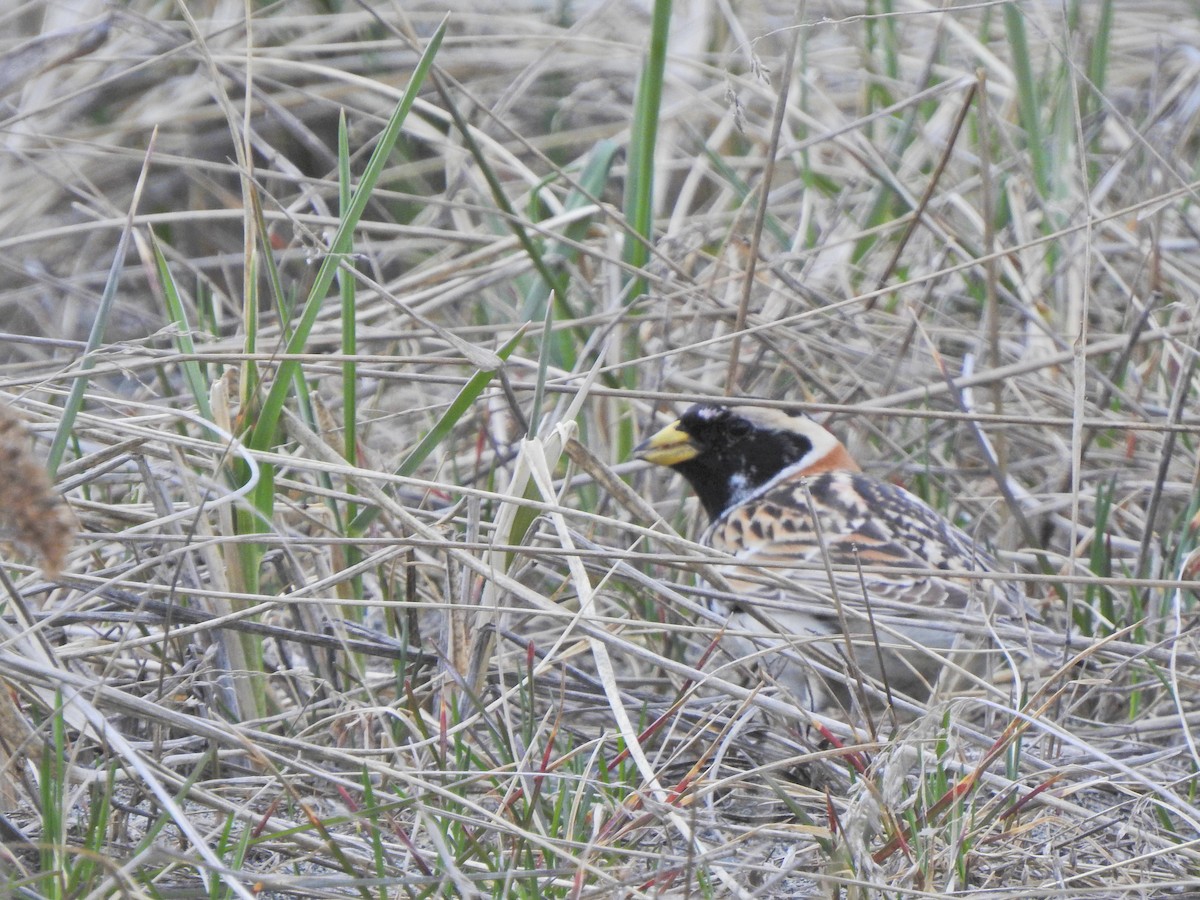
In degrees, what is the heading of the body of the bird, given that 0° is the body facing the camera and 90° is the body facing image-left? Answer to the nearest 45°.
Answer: approximately 90°
